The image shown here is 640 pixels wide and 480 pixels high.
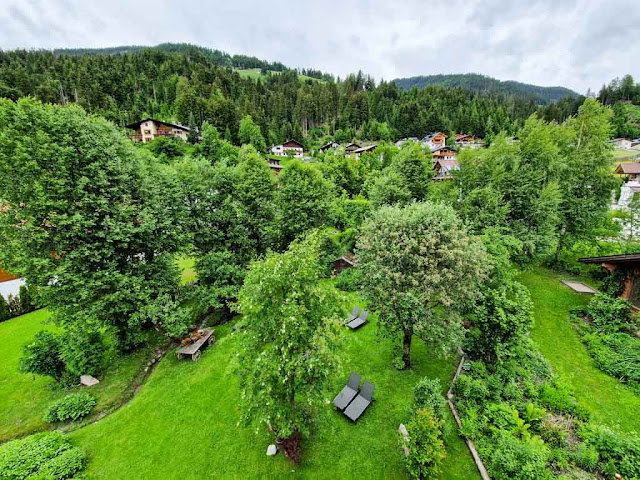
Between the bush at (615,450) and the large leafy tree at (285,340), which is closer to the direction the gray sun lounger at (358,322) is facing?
the large leafy tree

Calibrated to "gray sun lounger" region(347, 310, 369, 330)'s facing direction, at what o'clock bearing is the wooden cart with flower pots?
The wooden cart with flower pots is roughly at 1 o'clock from the gray sun lounger.

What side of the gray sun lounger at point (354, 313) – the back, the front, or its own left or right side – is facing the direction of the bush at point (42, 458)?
front

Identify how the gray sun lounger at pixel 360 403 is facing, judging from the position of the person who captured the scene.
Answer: facing the viewer and to the left of the viewer

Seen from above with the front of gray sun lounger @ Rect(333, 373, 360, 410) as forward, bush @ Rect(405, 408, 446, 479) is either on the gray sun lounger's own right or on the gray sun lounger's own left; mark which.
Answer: on the gray sun lounger's own left

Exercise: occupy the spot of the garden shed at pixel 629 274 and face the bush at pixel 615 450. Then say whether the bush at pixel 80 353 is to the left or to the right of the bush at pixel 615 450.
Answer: right

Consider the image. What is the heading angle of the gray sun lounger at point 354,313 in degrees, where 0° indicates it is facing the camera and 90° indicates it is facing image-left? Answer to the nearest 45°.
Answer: approximately 45°

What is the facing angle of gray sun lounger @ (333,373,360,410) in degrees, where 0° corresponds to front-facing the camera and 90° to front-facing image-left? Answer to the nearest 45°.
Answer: approximately 45°

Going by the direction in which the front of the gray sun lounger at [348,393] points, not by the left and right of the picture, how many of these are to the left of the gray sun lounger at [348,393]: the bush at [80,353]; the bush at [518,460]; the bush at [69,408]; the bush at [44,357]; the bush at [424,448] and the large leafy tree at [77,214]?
2
